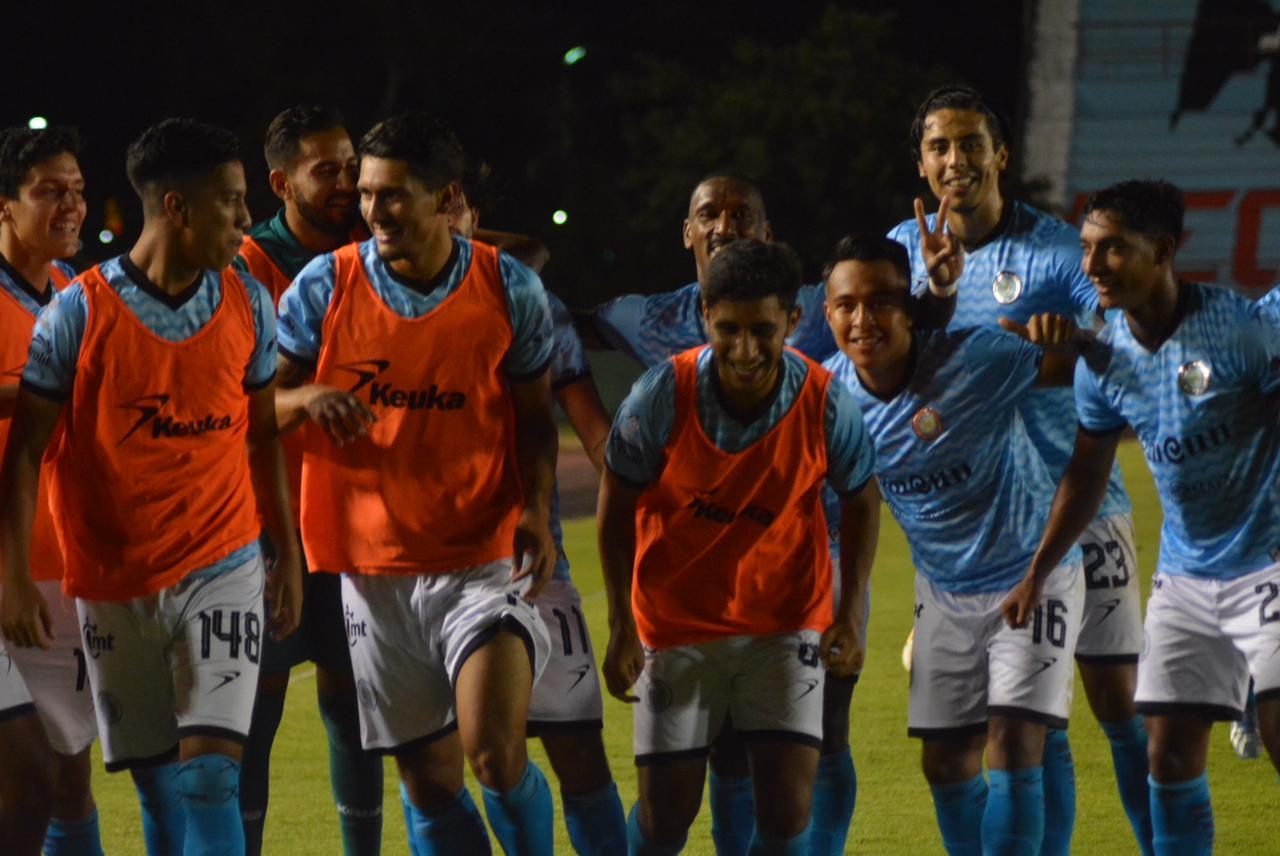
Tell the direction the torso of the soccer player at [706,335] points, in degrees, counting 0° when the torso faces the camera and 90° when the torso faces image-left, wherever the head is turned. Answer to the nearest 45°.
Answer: approximately 0°

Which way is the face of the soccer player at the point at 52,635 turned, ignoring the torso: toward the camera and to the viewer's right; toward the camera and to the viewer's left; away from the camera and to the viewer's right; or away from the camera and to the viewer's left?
toward the camera and to the viewer's right

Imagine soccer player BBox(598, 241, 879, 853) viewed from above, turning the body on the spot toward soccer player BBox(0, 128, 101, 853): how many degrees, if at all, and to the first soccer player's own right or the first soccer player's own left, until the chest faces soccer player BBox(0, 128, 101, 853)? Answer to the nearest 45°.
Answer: approximately 90° to the first soccer player's own right

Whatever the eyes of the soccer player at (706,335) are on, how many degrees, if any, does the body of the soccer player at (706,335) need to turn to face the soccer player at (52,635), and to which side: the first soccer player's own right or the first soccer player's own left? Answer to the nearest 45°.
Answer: approximately 90° to the first soccer player's own right

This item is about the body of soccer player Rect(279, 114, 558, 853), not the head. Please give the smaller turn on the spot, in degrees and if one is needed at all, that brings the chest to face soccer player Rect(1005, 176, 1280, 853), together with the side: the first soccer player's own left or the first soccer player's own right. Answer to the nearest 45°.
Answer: approximately 90° to the first soccer player's own left

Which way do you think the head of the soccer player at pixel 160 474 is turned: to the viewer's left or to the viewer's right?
to the viewer's right

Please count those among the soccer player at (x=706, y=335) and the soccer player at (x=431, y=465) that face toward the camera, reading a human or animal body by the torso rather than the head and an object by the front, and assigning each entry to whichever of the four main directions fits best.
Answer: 2

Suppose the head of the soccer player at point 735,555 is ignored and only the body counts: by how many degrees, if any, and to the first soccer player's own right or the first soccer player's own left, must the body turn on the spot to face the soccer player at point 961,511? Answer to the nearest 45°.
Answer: approximately 135° to the first soccer player's own left

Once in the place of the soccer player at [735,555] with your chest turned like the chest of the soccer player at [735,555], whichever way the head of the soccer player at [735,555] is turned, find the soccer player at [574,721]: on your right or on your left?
on your right
